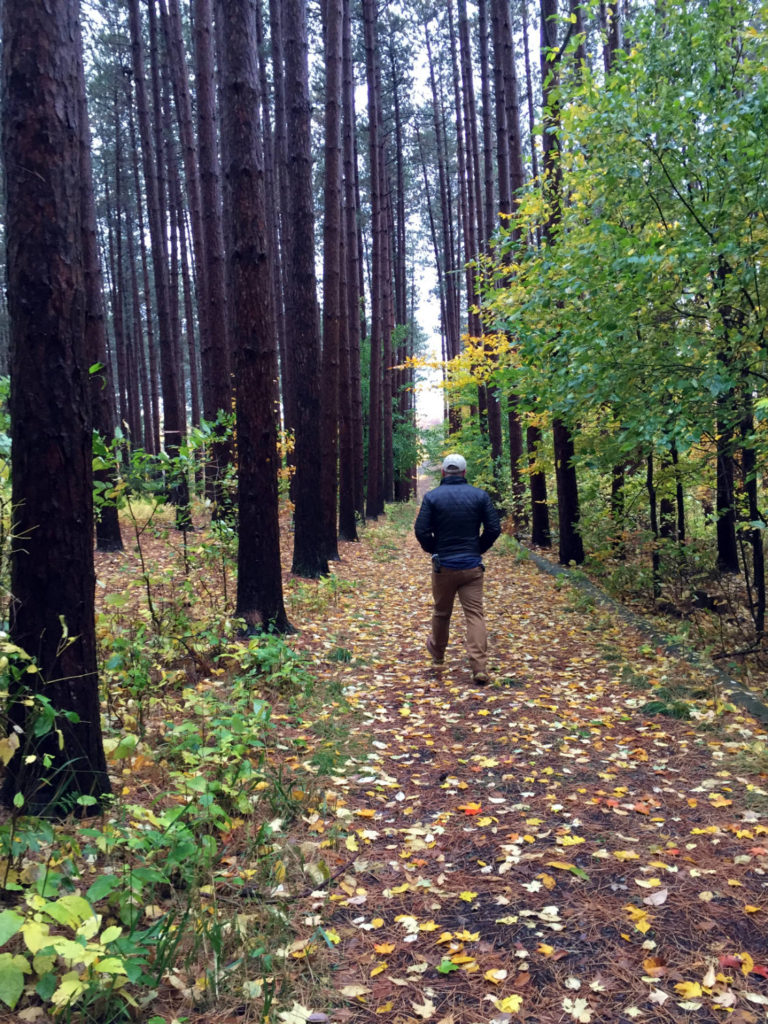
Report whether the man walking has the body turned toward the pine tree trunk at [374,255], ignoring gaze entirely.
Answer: yes

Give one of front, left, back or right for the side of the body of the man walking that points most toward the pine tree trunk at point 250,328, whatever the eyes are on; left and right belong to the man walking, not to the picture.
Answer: left

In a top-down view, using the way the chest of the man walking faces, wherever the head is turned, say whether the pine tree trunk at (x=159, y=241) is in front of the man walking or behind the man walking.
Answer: in front

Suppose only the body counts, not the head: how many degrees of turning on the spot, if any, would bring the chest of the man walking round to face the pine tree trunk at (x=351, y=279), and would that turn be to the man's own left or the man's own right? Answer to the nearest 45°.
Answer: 0° — they already face it

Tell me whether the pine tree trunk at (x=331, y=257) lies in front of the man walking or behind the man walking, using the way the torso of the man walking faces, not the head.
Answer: in front

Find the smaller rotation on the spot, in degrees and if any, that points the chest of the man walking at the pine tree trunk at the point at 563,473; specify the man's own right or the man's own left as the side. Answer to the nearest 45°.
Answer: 0° — they already face it

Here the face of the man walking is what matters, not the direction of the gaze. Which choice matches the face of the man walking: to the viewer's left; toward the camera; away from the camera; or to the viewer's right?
away from the camera

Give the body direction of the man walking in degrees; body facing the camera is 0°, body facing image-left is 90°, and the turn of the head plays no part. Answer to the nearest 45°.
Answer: approximately 180°
